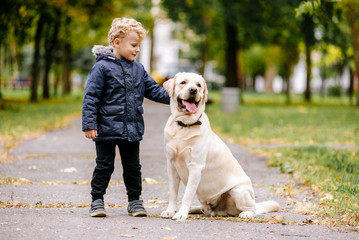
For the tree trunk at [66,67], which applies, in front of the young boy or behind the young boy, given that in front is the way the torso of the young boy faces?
behind

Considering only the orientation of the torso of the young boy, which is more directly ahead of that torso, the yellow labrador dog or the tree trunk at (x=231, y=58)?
the yellow labrador dog

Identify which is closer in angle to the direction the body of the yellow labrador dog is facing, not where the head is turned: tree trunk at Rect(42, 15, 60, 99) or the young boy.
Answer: the young boy

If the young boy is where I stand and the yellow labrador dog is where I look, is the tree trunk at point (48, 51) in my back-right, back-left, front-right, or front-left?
back-left

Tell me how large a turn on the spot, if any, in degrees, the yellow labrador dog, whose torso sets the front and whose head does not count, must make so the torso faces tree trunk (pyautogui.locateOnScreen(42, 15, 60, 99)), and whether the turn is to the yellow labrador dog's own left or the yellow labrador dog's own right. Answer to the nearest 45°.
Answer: approximately 135° to the yellow labrador dog's own right

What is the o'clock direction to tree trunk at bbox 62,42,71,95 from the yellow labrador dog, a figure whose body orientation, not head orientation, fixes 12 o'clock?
The tree trunk is roughly at 4 o'clock from the yellow labrador dog.

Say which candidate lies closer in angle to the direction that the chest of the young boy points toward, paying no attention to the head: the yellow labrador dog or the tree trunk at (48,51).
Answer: the yellow labrador dog

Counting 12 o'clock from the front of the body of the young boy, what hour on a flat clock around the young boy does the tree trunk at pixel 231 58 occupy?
The tree trunk is roughly at 8 o'clock from the young boy.

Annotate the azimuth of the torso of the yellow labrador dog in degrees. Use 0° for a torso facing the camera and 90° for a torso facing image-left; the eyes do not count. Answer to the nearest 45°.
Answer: approximately 45°

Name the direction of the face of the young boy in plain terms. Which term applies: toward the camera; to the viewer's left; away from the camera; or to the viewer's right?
to the viewer's right

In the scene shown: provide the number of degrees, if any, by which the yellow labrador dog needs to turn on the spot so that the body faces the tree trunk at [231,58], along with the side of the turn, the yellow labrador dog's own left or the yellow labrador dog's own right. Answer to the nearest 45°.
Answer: approximately 135° to the yellow labrador dog's own right
